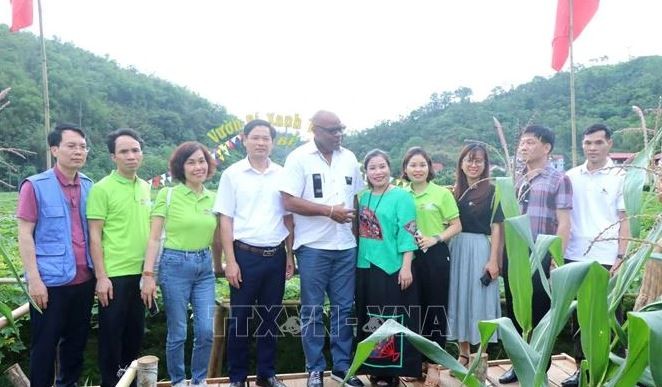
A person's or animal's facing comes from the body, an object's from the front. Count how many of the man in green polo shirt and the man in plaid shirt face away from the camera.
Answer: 0

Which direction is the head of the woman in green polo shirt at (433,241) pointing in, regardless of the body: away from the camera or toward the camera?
toward the camera

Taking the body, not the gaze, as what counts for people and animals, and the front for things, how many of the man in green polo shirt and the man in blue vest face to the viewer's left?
0

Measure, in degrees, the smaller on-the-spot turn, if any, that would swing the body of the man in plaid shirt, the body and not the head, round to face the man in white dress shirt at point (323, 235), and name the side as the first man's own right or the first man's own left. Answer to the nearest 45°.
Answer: approximately 45° to the first man's own right

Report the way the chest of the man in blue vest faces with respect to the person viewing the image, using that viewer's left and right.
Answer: facing the viewer and to the right of the viewer

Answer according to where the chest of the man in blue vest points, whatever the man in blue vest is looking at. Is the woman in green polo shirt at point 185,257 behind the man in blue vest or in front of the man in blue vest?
in front

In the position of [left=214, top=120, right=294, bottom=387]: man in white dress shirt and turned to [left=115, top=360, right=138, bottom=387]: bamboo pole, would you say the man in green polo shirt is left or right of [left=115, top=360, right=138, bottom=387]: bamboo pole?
right

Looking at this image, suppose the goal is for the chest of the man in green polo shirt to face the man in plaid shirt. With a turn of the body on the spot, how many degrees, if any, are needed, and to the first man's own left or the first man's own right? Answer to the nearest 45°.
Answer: approximately 45° to the first man's own left

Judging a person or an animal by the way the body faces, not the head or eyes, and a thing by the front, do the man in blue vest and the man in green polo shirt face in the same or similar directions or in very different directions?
same or similar directions

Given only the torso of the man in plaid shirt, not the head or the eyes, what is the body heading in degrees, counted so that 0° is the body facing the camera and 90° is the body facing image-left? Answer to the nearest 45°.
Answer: approximately 45°

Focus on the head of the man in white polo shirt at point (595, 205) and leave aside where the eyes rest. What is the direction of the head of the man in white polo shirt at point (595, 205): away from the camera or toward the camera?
toward the camera

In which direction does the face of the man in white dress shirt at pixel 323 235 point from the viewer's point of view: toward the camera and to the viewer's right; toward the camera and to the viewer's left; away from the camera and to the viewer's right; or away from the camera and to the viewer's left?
toward the camera and to the viewer's right
